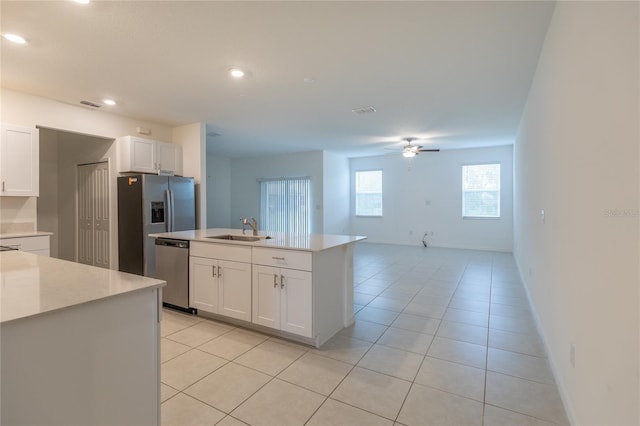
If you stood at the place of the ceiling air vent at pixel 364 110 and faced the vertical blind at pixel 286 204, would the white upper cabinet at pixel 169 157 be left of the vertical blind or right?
left

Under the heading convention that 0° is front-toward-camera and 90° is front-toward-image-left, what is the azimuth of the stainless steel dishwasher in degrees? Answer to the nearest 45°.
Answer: approximately 45°

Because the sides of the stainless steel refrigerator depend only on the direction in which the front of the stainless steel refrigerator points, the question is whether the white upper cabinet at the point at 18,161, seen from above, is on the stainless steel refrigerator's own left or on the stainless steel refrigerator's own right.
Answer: on the stainless steel refrigerator's own right

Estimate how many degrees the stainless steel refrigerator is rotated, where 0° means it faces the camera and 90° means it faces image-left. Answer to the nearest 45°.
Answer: approximately 315°

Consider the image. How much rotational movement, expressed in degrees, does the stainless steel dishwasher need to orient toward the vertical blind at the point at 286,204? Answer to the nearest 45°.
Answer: approximately 180°

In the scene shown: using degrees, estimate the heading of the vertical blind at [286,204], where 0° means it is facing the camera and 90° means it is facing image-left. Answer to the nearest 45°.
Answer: approximately 45°

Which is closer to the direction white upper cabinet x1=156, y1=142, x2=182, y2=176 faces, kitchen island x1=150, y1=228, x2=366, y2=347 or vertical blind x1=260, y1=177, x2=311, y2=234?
the kitchen island

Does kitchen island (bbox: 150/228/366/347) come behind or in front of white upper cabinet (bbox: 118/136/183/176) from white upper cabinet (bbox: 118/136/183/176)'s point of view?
in front

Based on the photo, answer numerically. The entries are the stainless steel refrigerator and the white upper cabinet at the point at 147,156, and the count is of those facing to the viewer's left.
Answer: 0

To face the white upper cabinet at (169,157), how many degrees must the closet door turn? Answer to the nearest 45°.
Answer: approximately 90° to its left

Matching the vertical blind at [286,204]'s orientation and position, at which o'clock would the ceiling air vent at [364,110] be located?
The ceiling air vent is roughly at 10 o'clock from the vertical blind.
